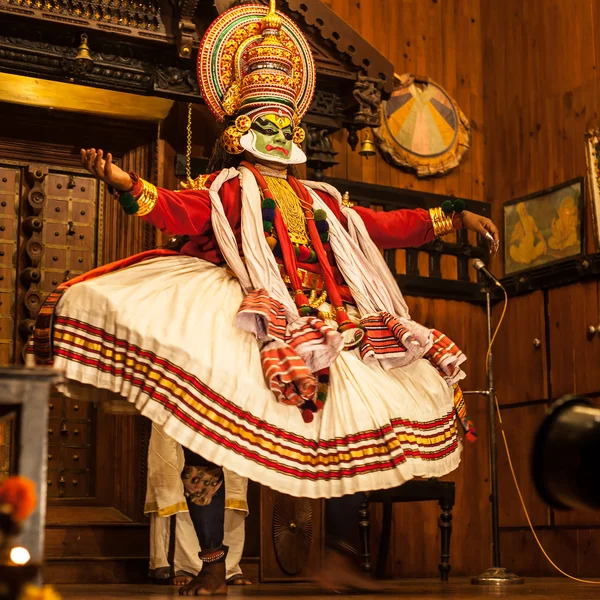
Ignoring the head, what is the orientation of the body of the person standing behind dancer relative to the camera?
toward the camera

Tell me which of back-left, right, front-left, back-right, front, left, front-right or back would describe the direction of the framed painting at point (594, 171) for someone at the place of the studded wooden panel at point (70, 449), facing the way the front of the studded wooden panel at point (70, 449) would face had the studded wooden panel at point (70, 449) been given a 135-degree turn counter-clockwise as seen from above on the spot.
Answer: front-right

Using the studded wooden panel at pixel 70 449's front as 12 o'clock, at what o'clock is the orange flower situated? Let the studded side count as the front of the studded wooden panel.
The orange flower is roughly at 12 o'clock from the studded wooden panel.

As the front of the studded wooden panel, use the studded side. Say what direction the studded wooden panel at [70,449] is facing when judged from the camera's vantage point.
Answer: facing the viewer

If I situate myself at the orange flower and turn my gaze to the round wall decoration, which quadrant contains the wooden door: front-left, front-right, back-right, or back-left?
front-left

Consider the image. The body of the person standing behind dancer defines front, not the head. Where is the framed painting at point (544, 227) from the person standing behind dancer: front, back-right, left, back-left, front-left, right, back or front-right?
back-left

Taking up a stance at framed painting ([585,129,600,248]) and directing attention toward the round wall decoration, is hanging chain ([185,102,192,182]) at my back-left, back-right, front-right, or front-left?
front-left

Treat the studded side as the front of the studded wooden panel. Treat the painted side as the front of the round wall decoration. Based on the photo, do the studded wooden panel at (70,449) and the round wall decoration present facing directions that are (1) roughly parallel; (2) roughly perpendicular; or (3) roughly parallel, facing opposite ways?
roughly parallel

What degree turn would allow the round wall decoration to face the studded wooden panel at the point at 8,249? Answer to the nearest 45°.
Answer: approximately 45° to its right

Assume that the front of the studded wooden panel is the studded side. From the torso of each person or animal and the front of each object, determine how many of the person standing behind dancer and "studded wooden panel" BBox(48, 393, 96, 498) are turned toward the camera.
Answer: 2

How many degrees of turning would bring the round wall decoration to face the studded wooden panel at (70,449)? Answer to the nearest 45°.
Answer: approximately 45° to its right

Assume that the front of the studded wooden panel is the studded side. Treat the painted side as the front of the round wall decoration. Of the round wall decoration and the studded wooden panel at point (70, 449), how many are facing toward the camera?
2

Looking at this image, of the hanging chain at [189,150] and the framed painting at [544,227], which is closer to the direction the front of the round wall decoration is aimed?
the hanging chain
